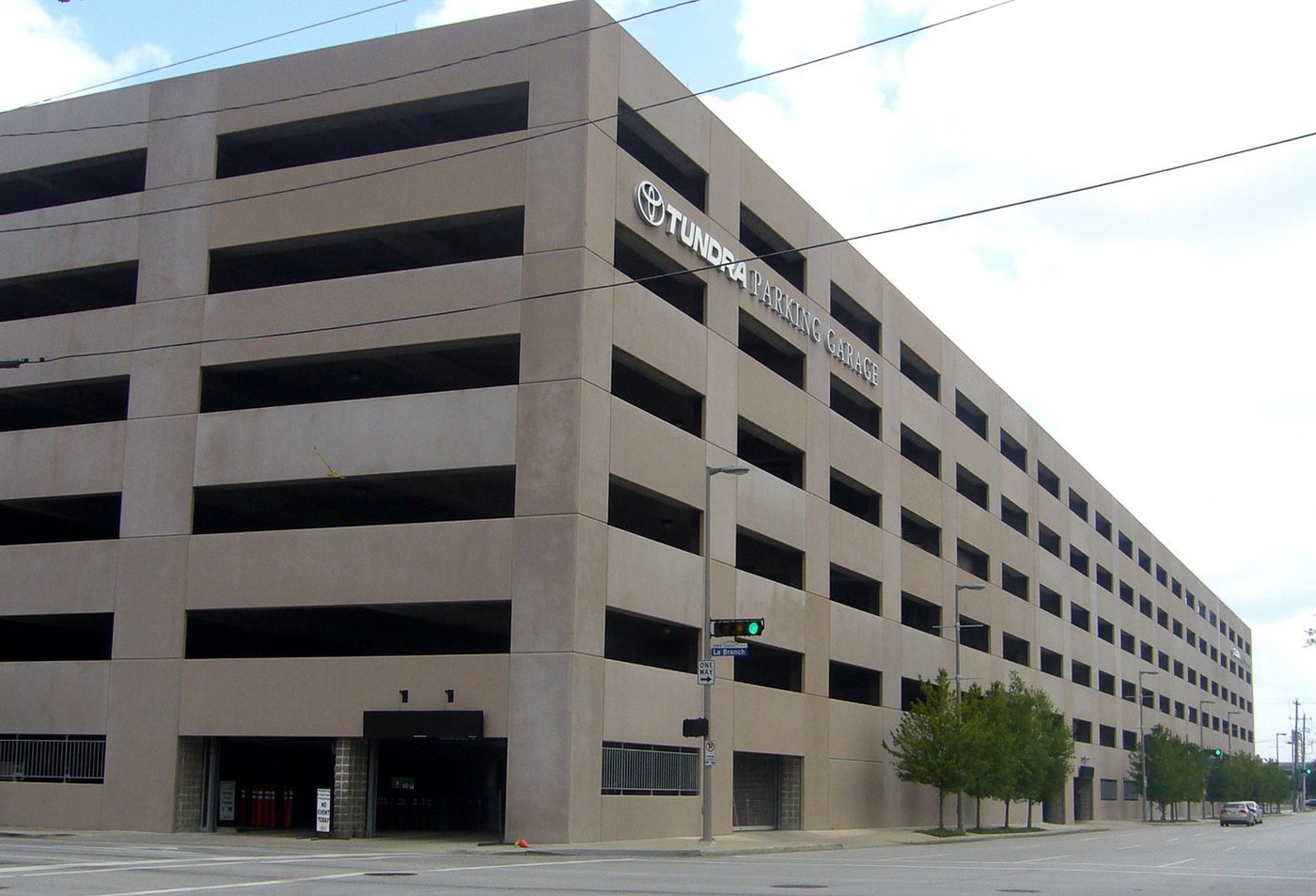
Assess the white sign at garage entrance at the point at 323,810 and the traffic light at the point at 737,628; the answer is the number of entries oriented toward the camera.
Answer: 2

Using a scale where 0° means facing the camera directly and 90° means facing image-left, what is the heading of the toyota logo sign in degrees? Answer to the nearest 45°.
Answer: approximately 315°

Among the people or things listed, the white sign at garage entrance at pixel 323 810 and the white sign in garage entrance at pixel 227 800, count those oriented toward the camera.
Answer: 2

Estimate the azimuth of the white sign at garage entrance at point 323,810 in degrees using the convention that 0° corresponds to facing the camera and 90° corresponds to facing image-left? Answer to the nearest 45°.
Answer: approximately 0°

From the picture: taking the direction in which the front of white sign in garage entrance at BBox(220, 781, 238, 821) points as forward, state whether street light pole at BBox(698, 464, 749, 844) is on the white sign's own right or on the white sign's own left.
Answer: on the white sign's own left

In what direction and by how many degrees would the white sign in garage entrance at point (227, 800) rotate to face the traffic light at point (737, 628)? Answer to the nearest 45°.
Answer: approximately 45° to its left

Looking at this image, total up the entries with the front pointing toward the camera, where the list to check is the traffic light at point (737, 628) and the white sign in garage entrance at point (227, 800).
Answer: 2

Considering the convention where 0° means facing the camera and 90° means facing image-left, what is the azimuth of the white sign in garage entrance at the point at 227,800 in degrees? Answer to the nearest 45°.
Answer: approximately 0°
